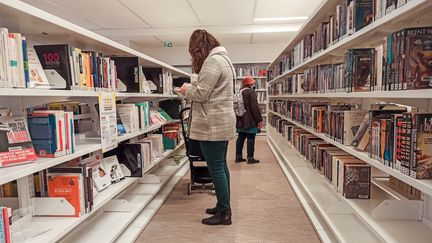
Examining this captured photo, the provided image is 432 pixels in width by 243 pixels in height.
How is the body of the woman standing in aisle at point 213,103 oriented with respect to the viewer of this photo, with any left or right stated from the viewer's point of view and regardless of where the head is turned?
facing to the left of the viewer

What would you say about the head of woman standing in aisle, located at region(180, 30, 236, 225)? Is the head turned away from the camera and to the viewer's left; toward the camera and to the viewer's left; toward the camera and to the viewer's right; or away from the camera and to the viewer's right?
away from the camera and to the viewer's left

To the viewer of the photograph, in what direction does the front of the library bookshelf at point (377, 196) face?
facing to the left of the viewer

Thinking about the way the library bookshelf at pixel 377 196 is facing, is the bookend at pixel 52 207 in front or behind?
in front
